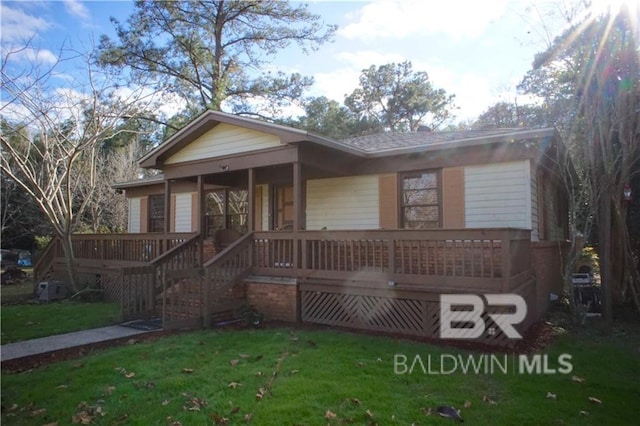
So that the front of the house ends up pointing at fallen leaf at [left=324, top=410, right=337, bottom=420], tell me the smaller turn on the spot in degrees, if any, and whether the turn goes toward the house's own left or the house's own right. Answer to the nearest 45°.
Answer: approximately 45° to the house's own left

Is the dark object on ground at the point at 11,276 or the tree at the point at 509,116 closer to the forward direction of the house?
the dark object on ground

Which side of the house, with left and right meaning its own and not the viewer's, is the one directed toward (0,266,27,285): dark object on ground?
right

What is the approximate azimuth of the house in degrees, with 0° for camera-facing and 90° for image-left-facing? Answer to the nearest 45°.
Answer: approximately 45°

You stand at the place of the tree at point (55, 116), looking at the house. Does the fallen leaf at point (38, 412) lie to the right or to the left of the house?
right

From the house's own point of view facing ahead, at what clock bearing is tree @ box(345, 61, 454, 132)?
The tree is roughly at 5 o'clock from the house.

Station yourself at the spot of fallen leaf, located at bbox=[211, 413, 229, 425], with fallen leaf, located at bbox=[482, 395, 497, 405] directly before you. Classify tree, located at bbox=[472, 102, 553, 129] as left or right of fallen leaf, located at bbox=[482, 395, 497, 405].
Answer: left

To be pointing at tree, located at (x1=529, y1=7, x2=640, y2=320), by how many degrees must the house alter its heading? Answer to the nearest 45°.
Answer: approximately 135° to its left

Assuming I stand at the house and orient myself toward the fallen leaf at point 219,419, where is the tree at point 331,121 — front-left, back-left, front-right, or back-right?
back-right

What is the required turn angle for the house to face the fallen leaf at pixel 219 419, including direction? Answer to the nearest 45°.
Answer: approximately 45° to its left

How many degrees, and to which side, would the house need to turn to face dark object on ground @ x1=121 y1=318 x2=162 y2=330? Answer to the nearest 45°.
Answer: approximately 45° to its right

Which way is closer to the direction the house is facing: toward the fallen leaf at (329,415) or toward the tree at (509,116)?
the fallen leaf

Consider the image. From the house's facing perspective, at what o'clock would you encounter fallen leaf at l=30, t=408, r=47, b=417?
The fallen leaf is roughly at 12 o'clock from the house.

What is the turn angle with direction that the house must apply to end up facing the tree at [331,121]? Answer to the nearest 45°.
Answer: approximately 135° to its right
